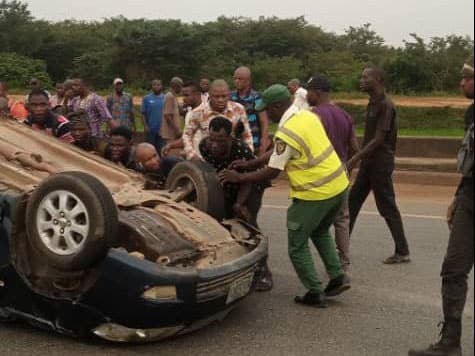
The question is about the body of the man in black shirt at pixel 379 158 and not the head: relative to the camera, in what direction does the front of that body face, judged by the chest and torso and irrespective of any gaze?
to the viewer's left

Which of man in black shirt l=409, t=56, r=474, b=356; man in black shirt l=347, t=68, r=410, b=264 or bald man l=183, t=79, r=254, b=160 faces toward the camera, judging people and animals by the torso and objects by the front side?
the bald man

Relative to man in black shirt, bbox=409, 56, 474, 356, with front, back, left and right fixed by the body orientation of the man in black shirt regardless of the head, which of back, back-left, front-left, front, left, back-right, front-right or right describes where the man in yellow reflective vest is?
front-right

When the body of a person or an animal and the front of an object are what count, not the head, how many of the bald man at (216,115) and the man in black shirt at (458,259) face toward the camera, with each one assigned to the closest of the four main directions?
1

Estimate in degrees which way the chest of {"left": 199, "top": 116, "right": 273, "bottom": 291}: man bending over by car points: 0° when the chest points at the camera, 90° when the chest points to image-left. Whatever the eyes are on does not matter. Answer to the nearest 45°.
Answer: approximately 45°

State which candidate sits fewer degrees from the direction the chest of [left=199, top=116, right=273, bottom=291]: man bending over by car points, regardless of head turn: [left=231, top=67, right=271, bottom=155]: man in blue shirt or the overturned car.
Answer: the overturned car

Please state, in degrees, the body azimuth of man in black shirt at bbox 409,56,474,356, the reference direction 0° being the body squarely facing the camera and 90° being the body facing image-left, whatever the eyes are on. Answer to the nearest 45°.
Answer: approximately 90°

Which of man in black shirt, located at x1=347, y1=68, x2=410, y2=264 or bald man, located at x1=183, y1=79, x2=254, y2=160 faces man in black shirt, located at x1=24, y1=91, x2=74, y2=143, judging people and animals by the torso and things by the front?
man in black shirt, located at x1=347, y1=68, x2=410, y2=264

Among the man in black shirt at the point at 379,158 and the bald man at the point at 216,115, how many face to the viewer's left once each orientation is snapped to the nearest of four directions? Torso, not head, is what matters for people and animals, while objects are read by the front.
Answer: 1

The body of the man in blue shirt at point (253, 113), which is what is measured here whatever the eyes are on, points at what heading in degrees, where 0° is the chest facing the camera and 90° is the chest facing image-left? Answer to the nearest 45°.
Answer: approximately 45°

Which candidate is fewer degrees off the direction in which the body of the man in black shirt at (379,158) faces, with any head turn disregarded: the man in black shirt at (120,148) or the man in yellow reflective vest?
the man in black shirt

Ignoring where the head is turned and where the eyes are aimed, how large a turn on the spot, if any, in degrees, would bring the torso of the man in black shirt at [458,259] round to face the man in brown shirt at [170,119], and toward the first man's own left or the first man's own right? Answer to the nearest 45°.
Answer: approximately 45° to the first man's own right

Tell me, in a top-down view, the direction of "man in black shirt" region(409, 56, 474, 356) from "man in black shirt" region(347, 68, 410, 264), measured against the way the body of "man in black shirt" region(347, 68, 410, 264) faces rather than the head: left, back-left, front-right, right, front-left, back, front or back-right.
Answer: left
